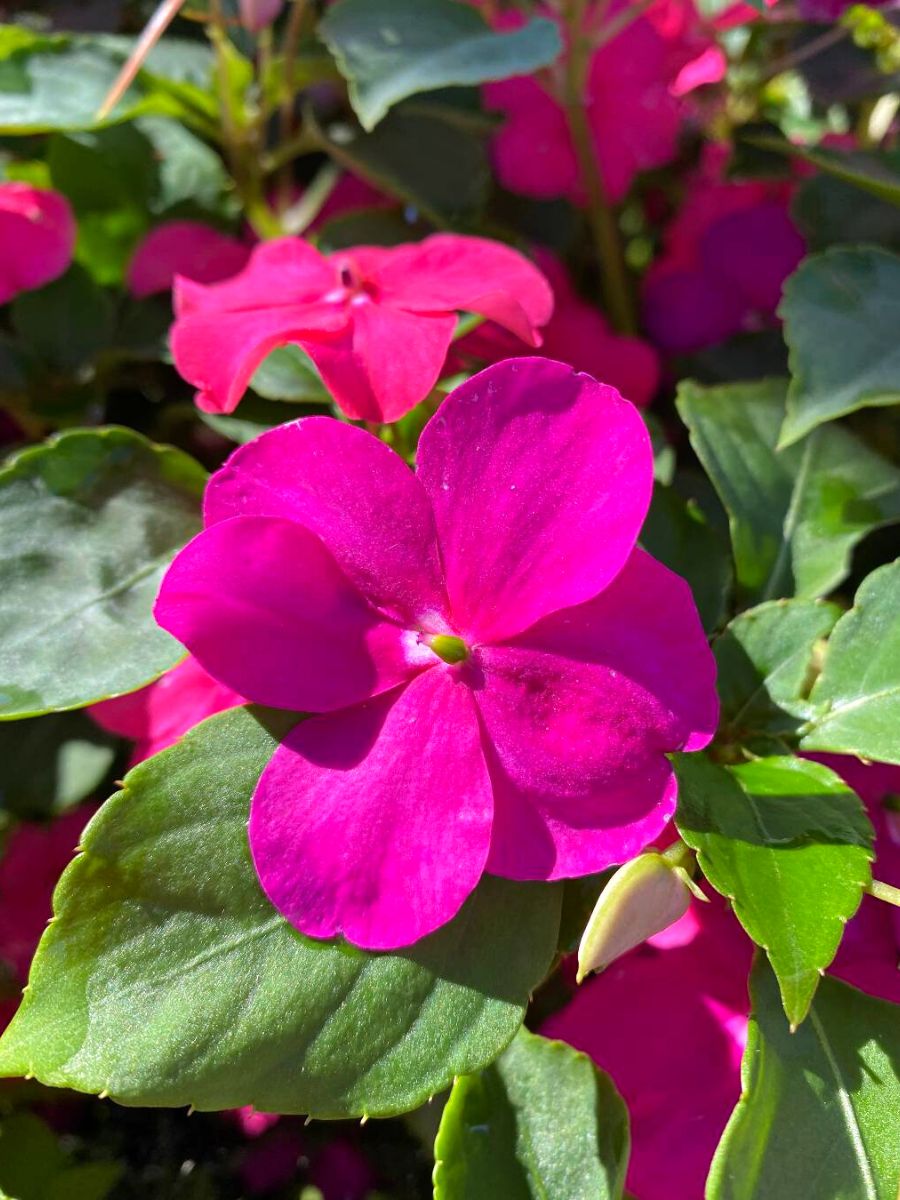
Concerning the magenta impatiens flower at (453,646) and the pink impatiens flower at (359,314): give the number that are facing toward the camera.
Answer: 2

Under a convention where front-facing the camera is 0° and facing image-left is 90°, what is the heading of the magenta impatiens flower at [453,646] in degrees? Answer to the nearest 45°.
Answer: approximately 0°
